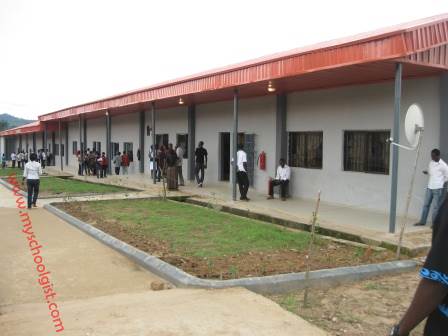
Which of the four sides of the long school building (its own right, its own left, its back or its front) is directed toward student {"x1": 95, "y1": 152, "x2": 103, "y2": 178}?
right

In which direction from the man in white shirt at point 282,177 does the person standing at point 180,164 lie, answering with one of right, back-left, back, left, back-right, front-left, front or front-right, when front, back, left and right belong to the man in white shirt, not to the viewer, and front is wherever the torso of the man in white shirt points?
right

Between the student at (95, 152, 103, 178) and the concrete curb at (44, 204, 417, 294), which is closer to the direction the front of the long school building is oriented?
the concrete curb
